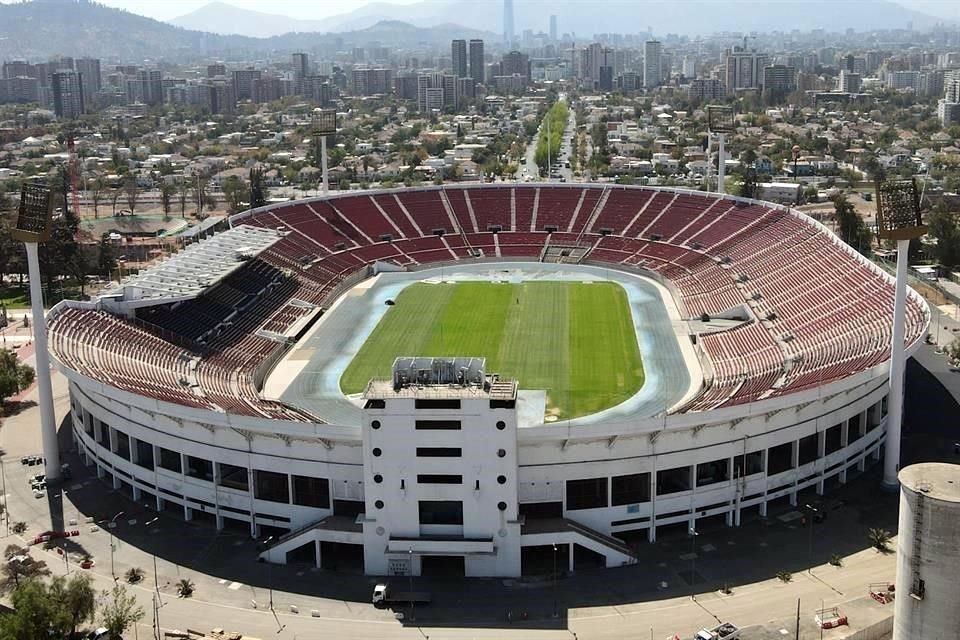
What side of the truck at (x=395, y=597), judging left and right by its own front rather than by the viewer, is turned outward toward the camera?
left

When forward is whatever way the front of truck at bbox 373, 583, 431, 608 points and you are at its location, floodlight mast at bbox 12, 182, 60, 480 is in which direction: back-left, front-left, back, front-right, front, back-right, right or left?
front-right

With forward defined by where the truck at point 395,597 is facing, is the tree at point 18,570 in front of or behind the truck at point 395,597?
in front

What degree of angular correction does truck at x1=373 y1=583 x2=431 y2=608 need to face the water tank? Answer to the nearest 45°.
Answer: approximately 135° to its left

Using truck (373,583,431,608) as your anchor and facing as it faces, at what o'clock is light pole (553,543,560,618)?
The light pole is roughly at 6 o'clock from the truck.

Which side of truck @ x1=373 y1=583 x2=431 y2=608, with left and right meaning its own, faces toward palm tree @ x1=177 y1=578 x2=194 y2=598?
front

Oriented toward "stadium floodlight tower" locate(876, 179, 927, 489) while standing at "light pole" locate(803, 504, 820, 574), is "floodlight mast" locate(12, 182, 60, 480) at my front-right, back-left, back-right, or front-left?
back-left

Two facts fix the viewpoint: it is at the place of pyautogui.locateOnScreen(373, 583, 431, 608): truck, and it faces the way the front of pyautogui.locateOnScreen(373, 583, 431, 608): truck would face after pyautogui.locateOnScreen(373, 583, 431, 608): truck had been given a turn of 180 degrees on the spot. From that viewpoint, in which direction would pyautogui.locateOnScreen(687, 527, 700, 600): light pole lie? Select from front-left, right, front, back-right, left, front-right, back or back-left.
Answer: front

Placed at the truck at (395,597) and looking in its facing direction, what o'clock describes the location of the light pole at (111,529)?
The light pole is roughly at 1 o'clock from the truck.

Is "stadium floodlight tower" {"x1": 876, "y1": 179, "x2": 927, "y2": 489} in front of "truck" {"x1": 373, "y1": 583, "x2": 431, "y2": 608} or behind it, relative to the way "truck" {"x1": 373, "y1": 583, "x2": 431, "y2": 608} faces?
behind

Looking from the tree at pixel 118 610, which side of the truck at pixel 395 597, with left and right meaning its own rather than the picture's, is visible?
front

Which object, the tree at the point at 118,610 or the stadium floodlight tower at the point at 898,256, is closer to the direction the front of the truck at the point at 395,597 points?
the tree

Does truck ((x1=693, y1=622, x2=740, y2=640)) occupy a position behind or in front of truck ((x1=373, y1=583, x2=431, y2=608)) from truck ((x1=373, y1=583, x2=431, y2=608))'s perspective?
behind
